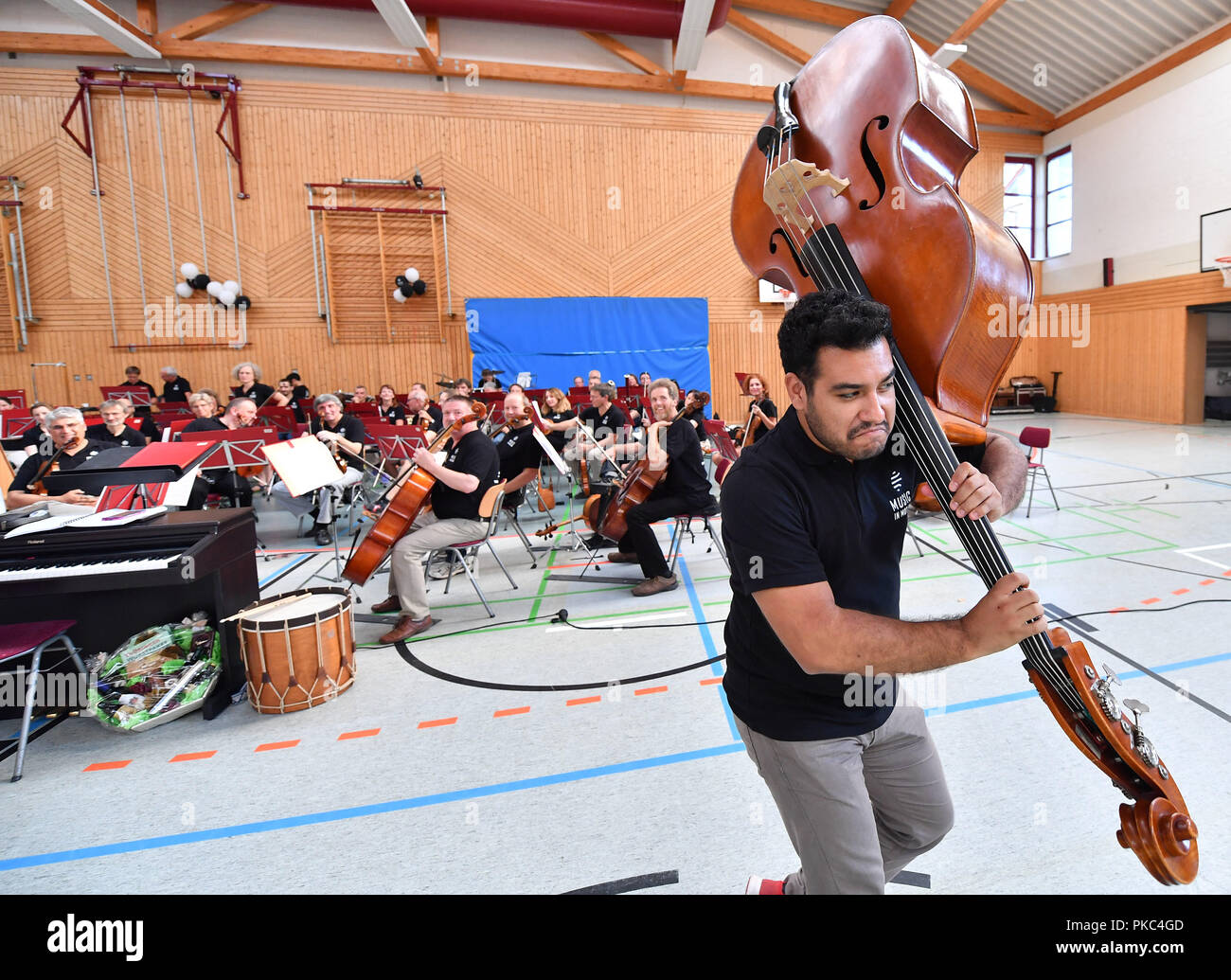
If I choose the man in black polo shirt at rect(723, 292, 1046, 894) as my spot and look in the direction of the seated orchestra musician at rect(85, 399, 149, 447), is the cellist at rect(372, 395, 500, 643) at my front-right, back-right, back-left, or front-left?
front-right

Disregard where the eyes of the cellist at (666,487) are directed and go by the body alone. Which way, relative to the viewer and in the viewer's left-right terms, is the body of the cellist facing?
facing to the left of the viewer

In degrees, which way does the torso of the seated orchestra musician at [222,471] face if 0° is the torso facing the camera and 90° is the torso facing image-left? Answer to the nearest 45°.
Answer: approximately 315°

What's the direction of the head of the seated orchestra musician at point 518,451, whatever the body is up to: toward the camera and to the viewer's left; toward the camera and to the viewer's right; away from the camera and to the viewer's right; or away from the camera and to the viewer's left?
toward the camera and to the viewer's left

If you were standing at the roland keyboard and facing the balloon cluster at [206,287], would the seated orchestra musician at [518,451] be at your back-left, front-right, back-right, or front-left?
front-right

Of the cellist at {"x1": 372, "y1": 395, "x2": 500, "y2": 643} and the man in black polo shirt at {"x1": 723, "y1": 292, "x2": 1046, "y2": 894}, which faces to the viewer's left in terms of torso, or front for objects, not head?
the cellist

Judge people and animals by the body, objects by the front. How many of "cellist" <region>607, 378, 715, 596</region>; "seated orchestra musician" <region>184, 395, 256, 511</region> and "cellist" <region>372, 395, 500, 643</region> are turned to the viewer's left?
2

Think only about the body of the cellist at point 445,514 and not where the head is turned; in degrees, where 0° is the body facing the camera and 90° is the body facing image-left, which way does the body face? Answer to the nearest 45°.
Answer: approximately 90°

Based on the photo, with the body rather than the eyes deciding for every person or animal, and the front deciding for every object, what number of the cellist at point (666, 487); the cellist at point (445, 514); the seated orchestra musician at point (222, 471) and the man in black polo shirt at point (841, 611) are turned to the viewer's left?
2

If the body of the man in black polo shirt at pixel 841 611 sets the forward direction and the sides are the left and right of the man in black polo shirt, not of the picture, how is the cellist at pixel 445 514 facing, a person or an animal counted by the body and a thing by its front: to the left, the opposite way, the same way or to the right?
to the right

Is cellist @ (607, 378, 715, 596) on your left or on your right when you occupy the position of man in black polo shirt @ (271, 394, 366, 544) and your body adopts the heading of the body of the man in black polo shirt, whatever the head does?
on your left

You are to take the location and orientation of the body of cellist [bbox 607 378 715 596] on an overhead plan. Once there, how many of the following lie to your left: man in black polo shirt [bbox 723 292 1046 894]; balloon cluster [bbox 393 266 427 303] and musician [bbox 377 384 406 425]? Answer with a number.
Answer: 1

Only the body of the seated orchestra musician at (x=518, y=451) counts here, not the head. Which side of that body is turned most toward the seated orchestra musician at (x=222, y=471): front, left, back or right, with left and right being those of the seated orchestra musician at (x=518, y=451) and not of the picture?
right
